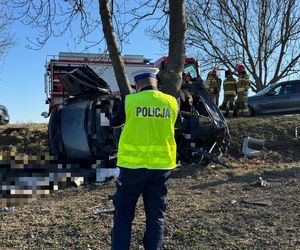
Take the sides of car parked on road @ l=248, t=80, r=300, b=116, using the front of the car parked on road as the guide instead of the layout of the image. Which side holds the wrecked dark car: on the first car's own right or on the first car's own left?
on the first car's own left

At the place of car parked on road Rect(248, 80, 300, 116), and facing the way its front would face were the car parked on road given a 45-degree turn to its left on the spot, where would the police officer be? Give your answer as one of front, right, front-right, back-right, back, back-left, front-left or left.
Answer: front-left

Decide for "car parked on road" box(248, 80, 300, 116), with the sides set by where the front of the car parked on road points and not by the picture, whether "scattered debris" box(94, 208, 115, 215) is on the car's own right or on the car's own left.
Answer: on the car's own left

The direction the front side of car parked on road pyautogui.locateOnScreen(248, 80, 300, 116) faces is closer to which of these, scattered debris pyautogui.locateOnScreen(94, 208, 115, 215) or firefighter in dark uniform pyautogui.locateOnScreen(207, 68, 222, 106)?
the firefighter in dark uniform

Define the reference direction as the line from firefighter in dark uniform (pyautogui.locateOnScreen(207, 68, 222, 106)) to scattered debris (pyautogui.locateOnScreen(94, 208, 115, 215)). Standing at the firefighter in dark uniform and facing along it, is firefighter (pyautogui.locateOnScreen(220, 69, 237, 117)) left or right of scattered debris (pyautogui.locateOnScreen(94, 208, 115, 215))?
left

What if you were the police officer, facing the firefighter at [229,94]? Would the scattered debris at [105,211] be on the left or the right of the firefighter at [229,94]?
left

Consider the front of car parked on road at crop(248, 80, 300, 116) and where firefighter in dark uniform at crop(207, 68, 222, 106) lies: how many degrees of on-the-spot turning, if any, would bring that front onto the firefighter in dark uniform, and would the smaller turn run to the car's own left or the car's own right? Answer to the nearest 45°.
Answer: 0° — it already faces them

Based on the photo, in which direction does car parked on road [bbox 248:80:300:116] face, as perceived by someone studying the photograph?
facing to the left of the viewer

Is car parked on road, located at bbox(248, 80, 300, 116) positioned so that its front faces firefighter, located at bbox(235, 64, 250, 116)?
yes

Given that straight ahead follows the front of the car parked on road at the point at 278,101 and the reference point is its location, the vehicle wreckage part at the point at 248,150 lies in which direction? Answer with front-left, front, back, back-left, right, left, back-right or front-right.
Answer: left

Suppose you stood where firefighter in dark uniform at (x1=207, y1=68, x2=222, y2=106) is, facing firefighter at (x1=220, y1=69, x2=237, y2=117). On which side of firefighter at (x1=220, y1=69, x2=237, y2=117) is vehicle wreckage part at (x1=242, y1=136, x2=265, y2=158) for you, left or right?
right

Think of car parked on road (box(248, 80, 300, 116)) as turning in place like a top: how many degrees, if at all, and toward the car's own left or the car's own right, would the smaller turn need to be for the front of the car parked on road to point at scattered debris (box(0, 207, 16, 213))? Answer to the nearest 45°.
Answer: approximately 90° to the car's own left

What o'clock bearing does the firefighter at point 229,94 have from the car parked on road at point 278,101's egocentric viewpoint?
The firefighter is roughly at 12 o'clock from the car parked on road.
